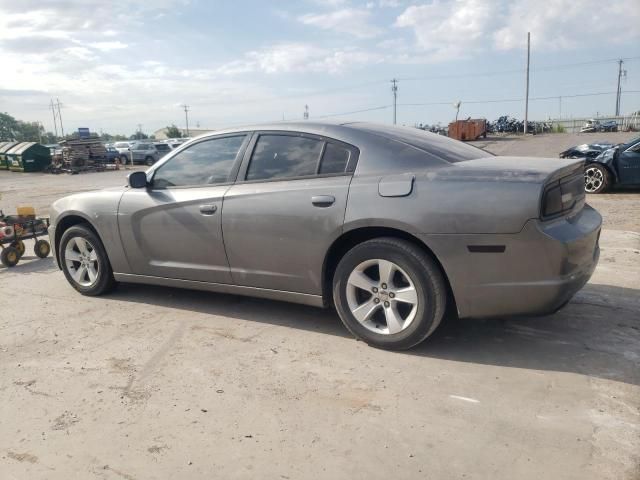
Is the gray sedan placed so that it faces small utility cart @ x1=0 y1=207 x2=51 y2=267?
yes

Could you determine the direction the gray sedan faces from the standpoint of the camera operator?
facing away from the viewer and to the left of the viewer

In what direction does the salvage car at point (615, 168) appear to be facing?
to the viewer's left

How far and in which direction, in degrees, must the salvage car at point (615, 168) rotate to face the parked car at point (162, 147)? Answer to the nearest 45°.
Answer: approximately 45° to its right

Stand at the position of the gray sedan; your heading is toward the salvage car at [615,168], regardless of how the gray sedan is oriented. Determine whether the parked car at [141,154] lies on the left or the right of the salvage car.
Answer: left

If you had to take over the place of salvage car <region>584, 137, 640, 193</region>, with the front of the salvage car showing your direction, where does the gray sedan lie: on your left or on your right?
on your left

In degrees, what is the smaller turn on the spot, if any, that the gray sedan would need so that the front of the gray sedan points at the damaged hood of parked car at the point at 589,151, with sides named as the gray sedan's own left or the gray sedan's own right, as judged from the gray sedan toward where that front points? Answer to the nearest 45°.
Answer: approximately 90° to the gray sedan's own right
